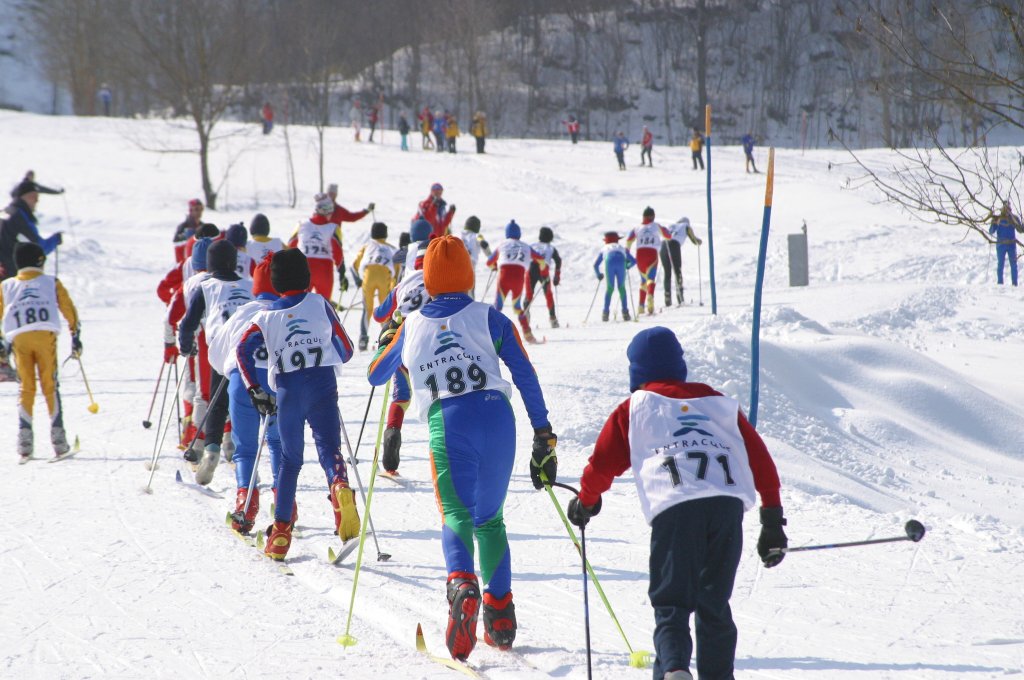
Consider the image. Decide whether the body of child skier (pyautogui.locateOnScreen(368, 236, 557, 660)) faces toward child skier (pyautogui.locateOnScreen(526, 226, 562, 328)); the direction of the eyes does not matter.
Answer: yes

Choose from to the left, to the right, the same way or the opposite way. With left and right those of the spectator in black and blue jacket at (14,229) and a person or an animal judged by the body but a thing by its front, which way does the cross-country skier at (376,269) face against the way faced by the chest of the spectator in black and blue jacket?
to the left

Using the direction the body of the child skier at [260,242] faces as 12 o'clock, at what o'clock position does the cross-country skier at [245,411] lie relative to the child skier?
The cross-country skier is roughly at 6 o'clock from the child skier.

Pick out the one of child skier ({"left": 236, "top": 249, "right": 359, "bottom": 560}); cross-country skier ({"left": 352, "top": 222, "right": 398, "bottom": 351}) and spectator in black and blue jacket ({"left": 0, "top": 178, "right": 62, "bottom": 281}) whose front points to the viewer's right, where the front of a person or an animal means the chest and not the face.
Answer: the spectator in black and blue jacket

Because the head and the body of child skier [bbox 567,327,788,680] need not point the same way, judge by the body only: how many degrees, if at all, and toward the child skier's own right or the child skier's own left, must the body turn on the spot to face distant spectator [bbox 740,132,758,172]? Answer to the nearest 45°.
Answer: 0° — they already face them

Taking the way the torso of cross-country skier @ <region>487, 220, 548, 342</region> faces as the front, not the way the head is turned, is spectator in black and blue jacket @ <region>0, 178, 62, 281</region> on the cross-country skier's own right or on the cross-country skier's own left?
on the cross-country skier's own left

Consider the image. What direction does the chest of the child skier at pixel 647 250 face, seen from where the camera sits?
away from the camera

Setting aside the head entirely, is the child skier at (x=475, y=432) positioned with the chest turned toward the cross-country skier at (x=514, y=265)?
yes

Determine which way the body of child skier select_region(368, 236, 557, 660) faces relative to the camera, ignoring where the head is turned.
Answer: away from the camera

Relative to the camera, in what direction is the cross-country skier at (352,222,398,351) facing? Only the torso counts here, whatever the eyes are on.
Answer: away from the camera

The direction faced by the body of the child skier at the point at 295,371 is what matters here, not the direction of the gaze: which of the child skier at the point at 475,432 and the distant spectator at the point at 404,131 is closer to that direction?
the distant spectator

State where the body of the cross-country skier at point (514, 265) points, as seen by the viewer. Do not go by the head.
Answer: away from the camera

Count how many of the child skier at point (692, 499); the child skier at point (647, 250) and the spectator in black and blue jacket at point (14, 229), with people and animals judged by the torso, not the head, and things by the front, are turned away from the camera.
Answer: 2

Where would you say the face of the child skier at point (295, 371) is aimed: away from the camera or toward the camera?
away from the camera
